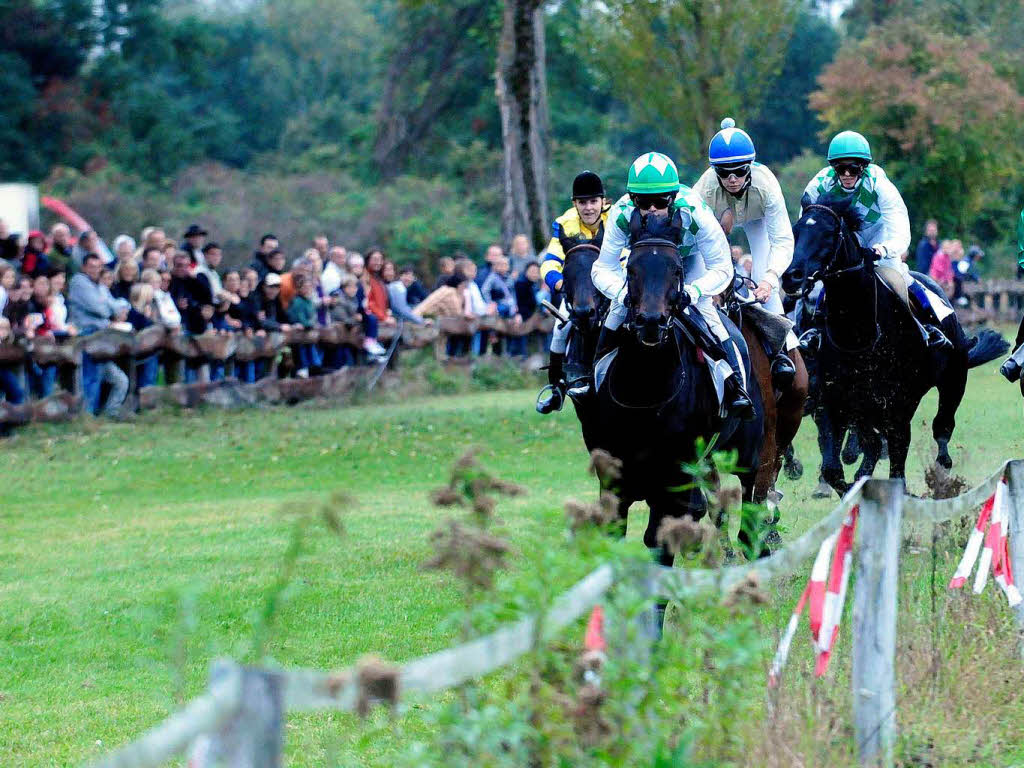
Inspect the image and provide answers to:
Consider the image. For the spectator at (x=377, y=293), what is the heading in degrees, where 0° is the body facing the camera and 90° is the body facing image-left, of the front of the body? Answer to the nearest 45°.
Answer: approximately 315°

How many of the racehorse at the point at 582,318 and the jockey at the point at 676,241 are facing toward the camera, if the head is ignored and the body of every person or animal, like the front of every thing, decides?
2

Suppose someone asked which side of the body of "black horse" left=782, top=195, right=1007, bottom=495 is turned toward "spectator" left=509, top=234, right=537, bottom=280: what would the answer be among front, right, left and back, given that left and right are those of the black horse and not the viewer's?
right

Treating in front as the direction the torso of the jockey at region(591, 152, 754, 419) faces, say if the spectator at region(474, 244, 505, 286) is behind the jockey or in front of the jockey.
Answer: behind

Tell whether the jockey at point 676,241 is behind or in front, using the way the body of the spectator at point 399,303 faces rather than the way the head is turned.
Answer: in front

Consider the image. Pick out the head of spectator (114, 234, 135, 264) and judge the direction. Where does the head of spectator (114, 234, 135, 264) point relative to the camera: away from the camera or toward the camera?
toward the camera

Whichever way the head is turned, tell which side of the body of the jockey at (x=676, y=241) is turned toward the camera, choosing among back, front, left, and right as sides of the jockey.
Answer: front

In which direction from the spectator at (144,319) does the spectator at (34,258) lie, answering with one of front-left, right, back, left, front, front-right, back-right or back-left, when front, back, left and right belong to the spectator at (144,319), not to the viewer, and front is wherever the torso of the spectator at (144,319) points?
back-right

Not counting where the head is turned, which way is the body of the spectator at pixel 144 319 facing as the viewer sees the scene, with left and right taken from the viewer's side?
facing the viewer and to the right of the viewer

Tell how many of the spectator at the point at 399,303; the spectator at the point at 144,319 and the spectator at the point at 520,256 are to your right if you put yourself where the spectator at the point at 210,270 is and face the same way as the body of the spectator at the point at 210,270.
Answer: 1

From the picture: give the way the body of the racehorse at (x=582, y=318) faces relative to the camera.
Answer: toward the camera

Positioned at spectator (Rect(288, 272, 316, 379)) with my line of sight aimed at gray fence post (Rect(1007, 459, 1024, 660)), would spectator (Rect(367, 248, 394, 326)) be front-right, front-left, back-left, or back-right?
back-left

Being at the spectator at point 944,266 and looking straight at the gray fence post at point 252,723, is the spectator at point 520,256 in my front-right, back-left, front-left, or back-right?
front-right
